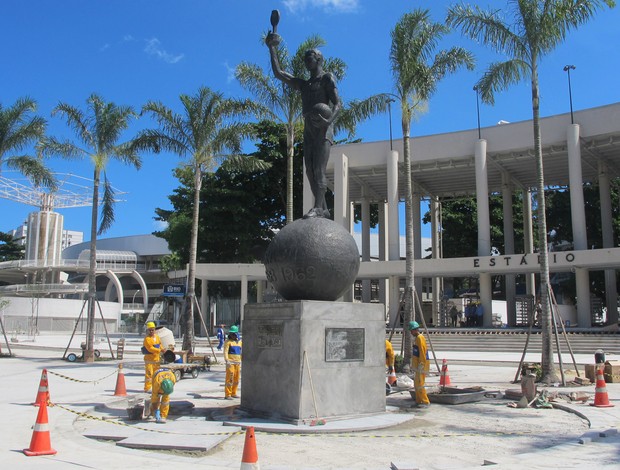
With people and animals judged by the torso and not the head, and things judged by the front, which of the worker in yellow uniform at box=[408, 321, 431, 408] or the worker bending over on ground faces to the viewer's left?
the worker in yellow uniform

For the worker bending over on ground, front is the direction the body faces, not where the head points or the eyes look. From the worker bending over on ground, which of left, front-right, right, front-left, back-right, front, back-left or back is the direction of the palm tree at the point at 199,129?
back

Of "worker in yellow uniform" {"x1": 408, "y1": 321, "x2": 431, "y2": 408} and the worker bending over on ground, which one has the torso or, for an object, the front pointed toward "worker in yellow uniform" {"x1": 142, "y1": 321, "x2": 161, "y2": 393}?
"worker in yellow uniform" {"x1": 408, "y1": 321, "x2": 431, "y2": 408}

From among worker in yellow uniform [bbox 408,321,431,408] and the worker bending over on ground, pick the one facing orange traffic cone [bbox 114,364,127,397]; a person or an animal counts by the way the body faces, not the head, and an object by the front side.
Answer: the worker in yellow uniform

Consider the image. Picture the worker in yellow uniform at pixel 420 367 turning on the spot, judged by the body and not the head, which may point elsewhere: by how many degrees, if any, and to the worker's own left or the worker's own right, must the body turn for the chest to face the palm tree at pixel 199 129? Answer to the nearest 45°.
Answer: approximately 45° to the worker's own right

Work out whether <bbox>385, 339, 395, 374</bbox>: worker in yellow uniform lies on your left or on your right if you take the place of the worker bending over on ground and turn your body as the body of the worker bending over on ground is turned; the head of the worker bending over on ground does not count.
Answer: on your left

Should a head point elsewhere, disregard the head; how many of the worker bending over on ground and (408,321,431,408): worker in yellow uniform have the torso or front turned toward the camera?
1

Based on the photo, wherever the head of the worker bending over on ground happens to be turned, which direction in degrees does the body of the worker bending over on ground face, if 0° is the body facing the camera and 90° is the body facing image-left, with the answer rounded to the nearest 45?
approximately 0°

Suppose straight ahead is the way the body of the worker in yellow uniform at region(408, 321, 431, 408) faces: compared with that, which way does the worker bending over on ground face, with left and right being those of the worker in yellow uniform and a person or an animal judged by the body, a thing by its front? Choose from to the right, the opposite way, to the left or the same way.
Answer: to the left

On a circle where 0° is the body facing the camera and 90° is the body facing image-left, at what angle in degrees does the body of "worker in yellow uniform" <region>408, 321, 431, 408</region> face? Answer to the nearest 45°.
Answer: approximately 90°
